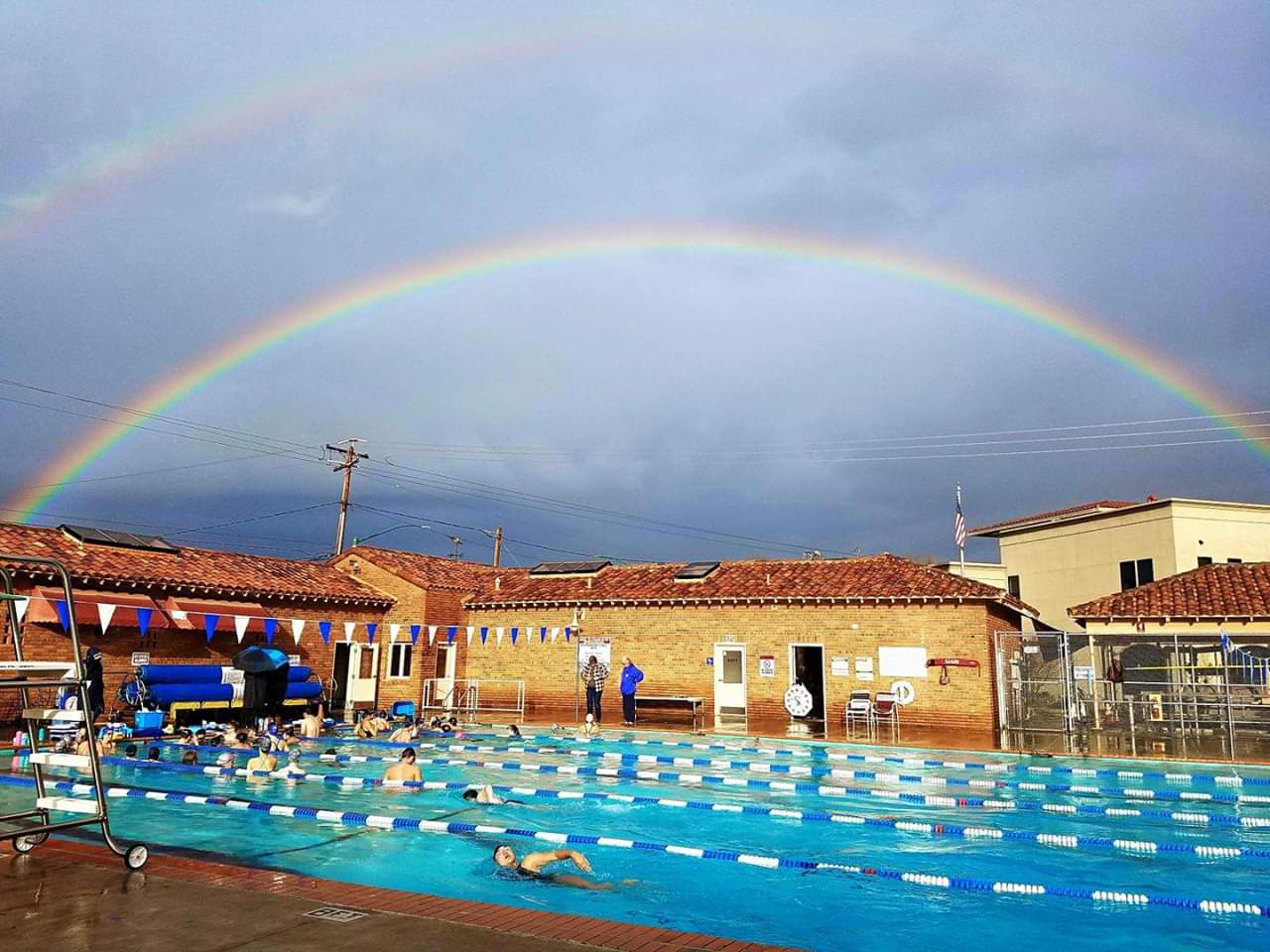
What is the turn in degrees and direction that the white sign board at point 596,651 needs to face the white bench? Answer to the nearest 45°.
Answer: approximately 45° to its left

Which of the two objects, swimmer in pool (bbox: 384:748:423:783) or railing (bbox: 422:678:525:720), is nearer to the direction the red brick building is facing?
the swimmer in pool

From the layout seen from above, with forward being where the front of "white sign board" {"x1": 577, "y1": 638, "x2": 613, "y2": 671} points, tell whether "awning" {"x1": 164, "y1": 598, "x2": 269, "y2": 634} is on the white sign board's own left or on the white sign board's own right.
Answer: on the white sign board's own right

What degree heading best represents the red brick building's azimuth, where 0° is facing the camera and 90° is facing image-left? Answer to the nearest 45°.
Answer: approximately 315°
